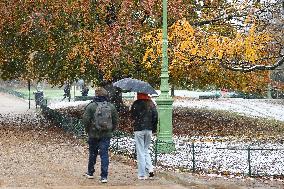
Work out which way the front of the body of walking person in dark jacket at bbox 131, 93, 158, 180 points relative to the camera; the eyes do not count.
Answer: away from the camera

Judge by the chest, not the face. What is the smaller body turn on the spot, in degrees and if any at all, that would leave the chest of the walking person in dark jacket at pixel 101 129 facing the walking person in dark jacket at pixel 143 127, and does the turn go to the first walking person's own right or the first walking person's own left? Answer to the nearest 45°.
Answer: approximately 90° to the first walking person's own right

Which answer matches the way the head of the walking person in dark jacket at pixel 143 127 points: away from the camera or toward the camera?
away from the camera

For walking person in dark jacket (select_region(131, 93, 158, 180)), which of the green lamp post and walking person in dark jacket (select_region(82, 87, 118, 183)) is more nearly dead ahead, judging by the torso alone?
the green lamp post

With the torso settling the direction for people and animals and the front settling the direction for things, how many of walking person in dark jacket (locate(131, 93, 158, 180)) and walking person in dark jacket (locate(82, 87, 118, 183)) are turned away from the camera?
2

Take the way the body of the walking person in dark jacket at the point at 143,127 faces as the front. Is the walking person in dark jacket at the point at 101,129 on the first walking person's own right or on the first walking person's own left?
on the first walking person's own left

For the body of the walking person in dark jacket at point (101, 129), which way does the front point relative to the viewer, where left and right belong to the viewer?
facing away from the viewer
